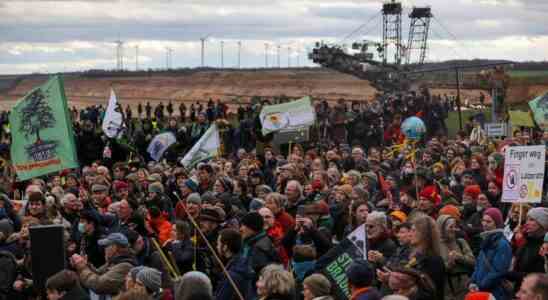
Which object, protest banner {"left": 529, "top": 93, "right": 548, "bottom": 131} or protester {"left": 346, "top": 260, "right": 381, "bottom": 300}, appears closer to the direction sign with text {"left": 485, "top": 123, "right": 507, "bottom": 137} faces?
the protester

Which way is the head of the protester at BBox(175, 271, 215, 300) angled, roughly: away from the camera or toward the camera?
away from the camera

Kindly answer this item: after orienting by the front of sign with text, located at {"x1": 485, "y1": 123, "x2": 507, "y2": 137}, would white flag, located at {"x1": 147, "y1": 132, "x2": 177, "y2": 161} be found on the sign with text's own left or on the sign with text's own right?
on the sign with text's own right

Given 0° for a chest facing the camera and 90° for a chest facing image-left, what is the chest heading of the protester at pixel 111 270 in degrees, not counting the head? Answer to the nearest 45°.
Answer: approximately 90°

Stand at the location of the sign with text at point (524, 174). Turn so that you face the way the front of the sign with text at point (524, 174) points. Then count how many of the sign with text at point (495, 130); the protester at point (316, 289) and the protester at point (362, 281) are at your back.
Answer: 1

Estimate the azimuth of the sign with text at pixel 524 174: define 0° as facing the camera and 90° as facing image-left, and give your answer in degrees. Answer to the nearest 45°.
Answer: approximately 0°

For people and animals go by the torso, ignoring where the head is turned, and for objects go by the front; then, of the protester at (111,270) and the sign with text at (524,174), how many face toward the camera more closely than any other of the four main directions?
1
